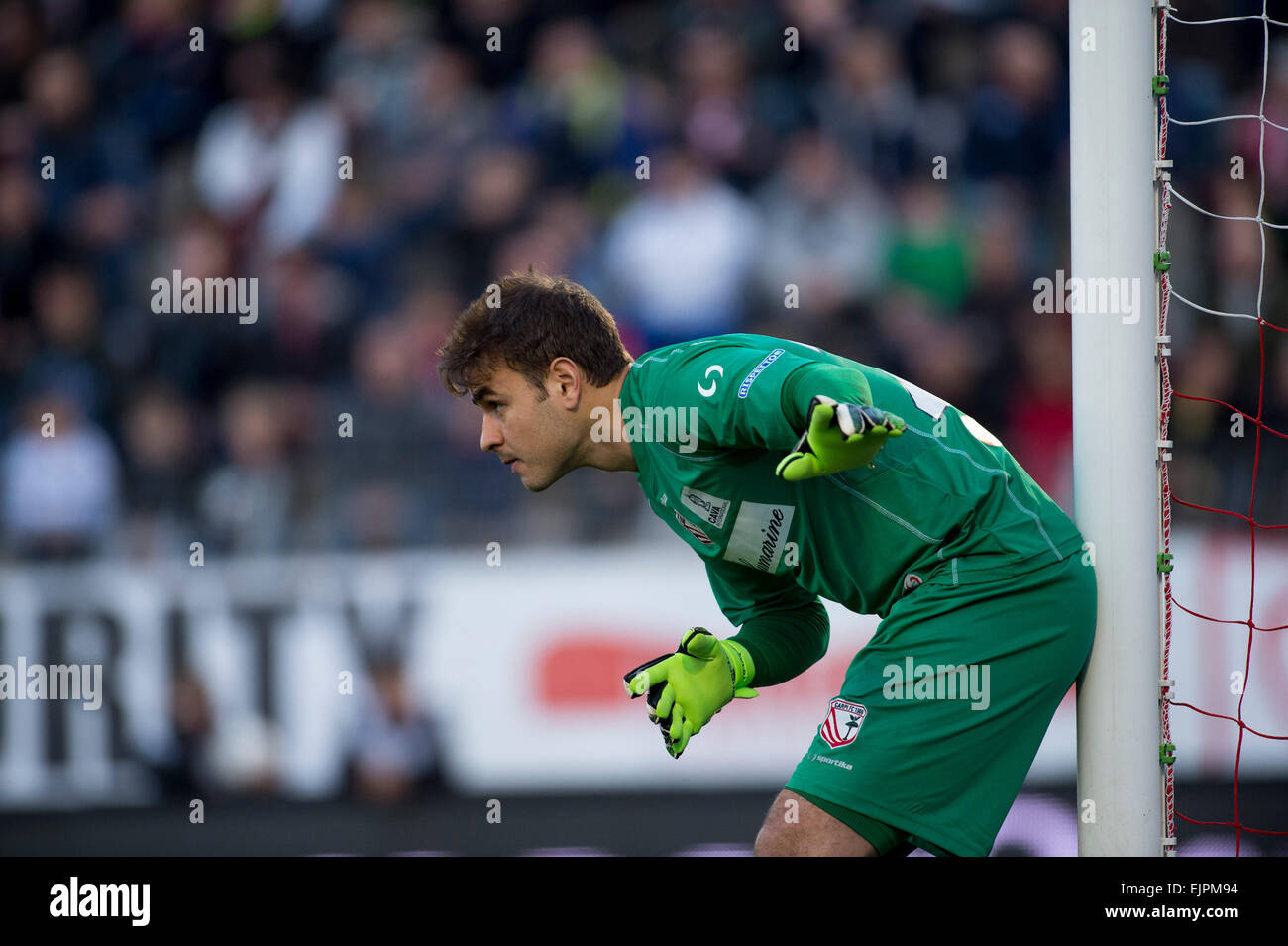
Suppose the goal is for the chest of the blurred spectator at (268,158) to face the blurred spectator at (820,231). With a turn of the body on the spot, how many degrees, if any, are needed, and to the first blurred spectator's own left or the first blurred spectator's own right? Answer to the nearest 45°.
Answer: approximately 45° to the first blurred spectator's own left

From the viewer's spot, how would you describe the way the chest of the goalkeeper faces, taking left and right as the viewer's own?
facing to the left of the viewer

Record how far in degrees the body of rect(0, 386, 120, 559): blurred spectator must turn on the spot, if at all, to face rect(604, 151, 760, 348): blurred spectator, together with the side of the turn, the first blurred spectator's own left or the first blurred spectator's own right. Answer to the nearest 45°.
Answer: approximately 90° to the first blurred spectator's own left

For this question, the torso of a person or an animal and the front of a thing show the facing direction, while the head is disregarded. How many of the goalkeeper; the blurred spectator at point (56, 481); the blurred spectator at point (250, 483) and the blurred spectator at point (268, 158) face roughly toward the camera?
3

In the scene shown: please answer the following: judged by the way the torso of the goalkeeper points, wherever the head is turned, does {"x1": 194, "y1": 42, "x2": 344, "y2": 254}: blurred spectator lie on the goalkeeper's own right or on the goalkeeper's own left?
on the goalkeeper's own right

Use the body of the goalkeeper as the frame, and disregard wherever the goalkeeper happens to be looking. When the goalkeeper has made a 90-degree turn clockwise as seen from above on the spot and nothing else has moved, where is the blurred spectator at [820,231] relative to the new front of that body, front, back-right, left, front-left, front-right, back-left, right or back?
front

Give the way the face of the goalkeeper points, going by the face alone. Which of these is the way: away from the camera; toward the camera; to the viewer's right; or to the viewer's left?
to the viewer's left

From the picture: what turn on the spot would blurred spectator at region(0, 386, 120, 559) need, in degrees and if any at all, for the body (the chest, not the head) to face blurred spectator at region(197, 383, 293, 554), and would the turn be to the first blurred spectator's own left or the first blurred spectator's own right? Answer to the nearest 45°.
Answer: approximately 45° to the first blurred spectator's own left
